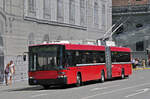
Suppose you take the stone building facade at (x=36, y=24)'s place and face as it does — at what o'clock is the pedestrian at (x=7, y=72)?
The pedestrian is roughly at 2 o'clock from the stone building facade.

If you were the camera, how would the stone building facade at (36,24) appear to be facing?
facing the viewer and to the right of the viewer

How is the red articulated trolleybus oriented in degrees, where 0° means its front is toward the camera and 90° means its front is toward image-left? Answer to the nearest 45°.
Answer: approximately 45°

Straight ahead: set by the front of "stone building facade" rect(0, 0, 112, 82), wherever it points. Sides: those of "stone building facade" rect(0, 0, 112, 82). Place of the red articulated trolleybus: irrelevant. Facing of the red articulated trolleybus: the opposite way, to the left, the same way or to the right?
to the right

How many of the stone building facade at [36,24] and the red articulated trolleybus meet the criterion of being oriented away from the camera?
0

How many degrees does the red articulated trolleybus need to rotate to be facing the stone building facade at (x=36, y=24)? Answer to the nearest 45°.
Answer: approximately 135° to its right
